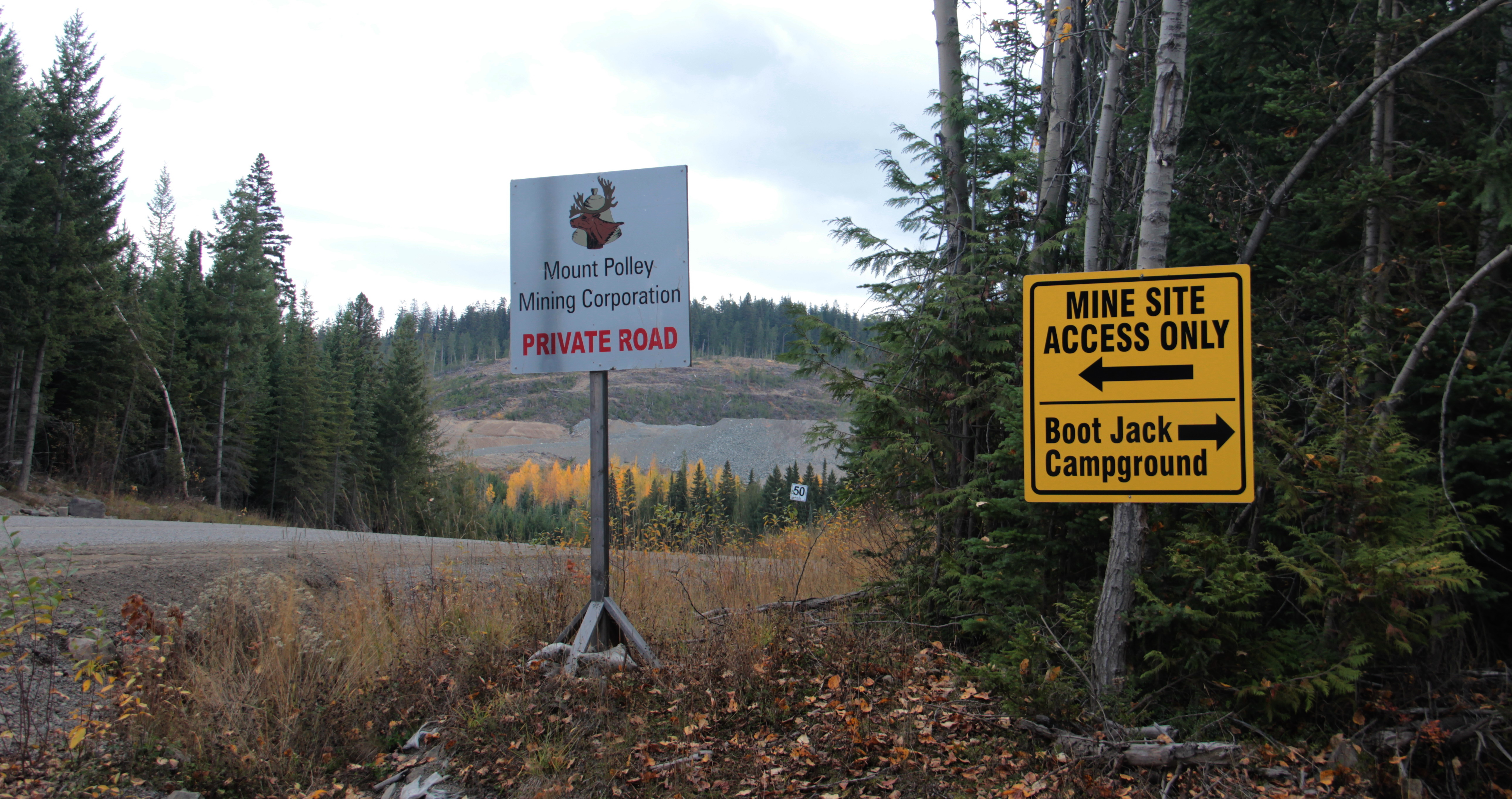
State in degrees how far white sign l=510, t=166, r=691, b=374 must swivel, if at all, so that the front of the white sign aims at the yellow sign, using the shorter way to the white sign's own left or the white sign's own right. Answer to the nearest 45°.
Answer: approximately 45° to the white sign's own left

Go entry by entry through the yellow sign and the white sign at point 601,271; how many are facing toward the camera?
2

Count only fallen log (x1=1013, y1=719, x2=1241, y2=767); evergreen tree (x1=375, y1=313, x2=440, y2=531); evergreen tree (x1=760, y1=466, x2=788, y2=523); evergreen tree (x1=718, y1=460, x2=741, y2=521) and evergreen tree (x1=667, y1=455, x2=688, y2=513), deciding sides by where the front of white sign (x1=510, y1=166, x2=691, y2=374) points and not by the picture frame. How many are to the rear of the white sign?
4

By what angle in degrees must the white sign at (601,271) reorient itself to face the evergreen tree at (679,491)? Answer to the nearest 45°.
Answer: approximately 180°

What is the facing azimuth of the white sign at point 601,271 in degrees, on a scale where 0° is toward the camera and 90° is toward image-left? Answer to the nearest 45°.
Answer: approximately 0°

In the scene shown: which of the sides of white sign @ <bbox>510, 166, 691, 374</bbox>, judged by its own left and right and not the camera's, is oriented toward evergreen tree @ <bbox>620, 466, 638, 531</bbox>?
back

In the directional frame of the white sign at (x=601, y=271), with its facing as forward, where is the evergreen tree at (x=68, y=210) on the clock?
The evergreen tree is roughly at 5 o'clock from the white sign.

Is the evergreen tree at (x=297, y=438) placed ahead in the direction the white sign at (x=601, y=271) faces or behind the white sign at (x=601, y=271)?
behind

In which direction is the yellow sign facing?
toward the camera
